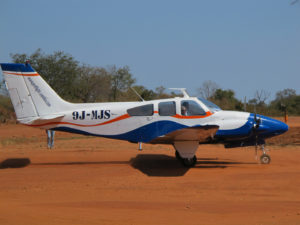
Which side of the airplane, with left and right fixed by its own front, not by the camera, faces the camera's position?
right

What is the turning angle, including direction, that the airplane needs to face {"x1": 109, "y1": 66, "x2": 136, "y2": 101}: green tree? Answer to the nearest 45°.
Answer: approximately 90° to its left

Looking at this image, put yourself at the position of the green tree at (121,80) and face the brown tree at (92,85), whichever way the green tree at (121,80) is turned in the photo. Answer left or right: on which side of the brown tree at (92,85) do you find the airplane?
left

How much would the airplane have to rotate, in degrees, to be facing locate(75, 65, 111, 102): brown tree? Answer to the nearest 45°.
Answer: approximately 90° to its left
